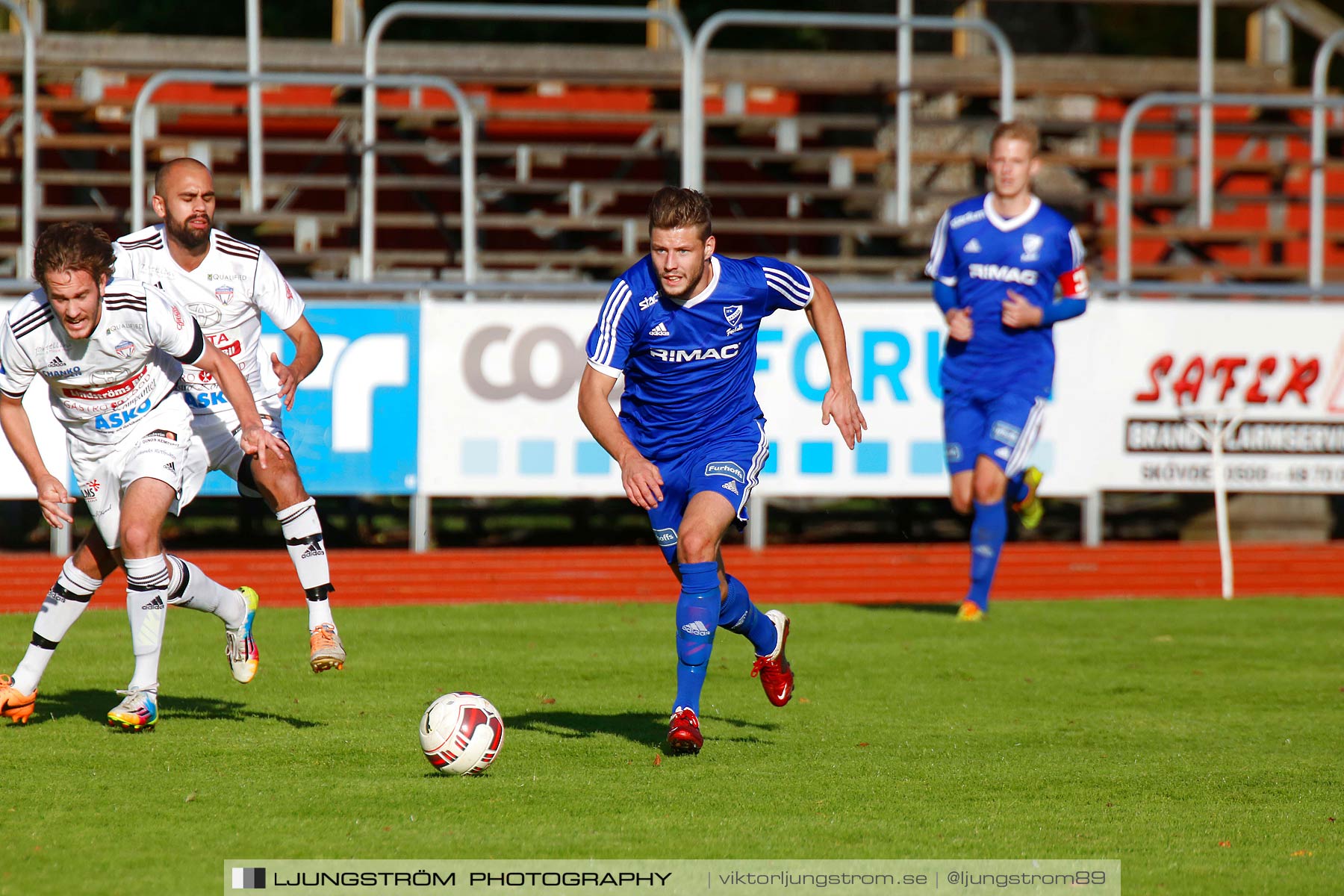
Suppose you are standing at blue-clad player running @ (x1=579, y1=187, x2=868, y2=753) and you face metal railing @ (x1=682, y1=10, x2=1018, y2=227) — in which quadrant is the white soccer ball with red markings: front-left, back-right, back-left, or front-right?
back-left

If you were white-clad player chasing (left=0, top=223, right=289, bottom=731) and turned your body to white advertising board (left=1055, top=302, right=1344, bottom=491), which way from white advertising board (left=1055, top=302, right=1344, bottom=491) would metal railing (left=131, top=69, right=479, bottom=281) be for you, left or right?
left

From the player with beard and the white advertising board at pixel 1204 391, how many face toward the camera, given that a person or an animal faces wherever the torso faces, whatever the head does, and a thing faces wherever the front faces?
2

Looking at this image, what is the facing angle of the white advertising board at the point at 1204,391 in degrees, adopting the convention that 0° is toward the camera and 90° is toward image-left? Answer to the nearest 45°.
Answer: approximately 0°

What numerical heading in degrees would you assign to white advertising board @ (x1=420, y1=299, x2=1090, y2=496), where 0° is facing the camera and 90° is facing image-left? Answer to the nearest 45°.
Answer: approximately 0°

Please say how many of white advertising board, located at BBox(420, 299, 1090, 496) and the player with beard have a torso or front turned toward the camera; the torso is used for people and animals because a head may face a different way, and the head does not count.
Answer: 2

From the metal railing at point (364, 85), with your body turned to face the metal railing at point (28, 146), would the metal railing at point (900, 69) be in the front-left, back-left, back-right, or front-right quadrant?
back-right

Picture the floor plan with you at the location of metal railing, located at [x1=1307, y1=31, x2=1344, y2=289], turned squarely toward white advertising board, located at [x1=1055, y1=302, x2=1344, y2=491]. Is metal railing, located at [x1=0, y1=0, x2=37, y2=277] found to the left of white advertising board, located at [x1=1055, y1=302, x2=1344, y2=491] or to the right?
right

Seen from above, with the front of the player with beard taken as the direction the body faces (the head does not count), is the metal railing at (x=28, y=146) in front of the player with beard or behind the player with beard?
behind
